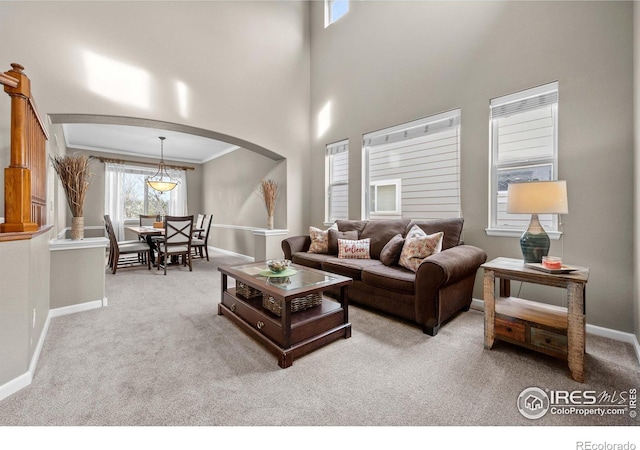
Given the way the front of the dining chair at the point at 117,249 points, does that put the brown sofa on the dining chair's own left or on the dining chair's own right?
on the dining chair's own right

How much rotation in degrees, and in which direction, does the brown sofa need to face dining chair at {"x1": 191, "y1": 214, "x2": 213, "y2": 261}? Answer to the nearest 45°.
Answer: approximately 90° to its right

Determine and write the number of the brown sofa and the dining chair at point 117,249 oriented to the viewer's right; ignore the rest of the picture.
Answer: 1

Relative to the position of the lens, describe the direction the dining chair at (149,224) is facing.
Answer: facing the viewer

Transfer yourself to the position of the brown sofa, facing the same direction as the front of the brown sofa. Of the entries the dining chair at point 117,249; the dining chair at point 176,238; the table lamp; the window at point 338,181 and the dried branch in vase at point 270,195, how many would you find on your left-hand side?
1

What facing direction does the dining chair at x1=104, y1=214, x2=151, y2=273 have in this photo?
to the viewer's right

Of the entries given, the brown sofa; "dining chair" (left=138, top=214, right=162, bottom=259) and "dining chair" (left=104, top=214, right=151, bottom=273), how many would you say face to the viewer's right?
1

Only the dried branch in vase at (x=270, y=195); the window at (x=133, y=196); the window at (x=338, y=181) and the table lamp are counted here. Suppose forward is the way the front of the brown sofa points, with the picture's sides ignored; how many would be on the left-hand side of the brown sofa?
1

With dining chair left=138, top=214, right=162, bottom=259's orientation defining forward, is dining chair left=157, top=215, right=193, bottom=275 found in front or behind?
in front

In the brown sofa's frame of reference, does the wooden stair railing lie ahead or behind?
ahead

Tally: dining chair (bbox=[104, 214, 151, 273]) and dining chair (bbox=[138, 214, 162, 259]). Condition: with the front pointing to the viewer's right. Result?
1

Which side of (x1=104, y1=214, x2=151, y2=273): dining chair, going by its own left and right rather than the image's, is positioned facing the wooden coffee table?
right

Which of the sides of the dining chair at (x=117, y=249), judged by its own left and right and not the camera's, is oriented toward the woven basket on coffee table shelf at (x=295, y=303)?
right

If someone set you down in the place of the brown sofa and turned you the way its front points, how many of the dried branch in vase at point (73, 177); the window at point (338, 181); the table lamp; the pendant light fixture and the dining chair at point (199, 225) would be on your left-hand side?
1

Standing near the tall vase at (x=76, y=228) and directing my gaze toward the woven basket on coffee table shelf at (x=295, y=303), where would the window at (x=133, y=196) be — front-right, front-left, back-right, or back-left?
back-left
